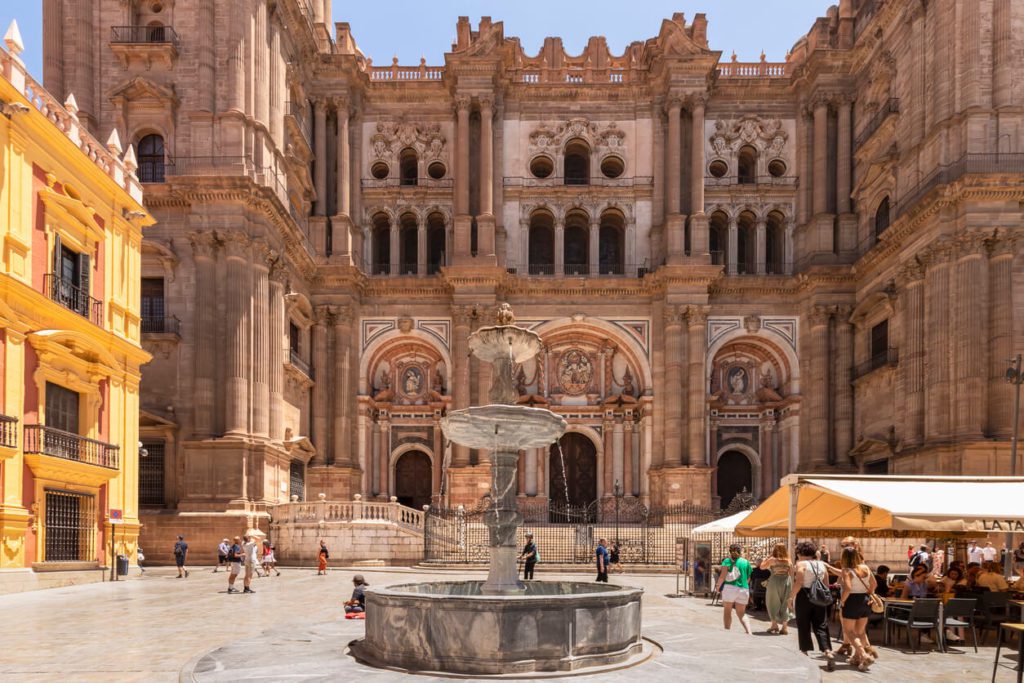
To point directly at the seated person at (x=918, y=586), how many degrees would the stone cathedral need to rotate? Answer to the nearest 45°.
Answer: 0° — it already faces them

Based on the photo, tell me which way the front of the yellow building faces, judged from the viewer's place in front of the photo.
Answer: facing the viewer and to the right of the viewer

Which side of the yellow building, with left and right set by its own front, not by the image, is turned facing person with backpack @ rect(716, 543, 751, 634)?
front

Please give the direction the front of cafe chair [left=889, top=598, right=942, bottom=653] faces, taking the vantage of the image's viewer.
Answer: facing away from the viewer and to the left of the viewer

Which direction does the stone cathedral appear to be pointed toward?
toward the camera

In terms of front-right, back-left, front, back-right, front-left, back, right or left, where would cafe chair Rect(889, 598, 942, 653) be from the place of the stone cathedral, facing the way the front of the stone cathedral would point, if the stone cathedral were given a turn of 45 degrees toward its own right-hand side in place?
front-left

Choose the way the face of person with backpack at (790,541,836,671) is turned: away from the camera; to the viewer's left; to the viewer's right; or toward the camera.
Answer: away from the camera

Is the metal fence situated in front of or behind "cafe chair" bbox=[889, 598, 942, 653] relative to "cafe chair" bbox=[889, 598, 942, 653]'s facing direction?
in front
